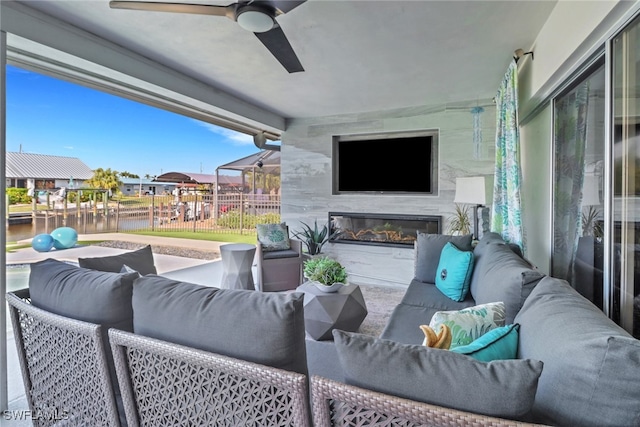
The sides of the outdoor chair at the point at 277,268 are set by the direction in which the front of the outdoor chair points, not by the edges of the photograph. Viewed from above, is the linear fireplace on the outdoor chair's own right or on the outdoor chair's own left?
on the outdoor chair's own left

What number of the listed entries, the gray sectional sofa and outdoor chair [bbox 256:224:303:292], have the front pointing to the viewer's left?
1

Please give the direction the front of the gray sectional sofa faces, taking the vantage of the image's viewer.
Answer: facing to the left of the viewer

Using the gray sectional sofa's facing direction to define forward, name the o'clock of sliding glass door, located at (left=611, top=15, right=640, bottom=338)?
The sliding glass door is roughly at 4 o'clock from the gray sectional sofa.

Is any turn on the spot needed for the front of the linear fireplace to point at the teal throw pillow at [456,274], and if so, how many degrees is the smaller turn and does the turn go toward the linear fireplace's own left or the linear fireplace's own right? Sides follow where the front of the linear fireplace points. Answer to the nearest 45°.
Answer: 0° — it already faces it

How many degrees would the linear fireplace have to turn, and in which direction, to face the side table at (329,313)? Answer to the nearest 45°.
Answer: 0° — it already faces it

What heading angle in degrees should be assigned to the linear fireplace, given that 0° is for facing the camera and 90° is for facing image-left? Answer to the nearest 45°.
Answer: approximately 0°

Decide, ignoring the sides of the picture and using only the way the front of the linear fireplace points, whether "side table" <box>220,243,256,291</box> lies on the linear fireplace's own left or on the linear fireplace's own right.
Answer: on the linear fireplace's own right

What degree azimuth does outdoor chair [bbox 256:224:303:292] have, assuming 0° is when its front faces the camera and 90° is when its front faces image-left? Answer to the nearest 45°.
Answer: approximately 0°
